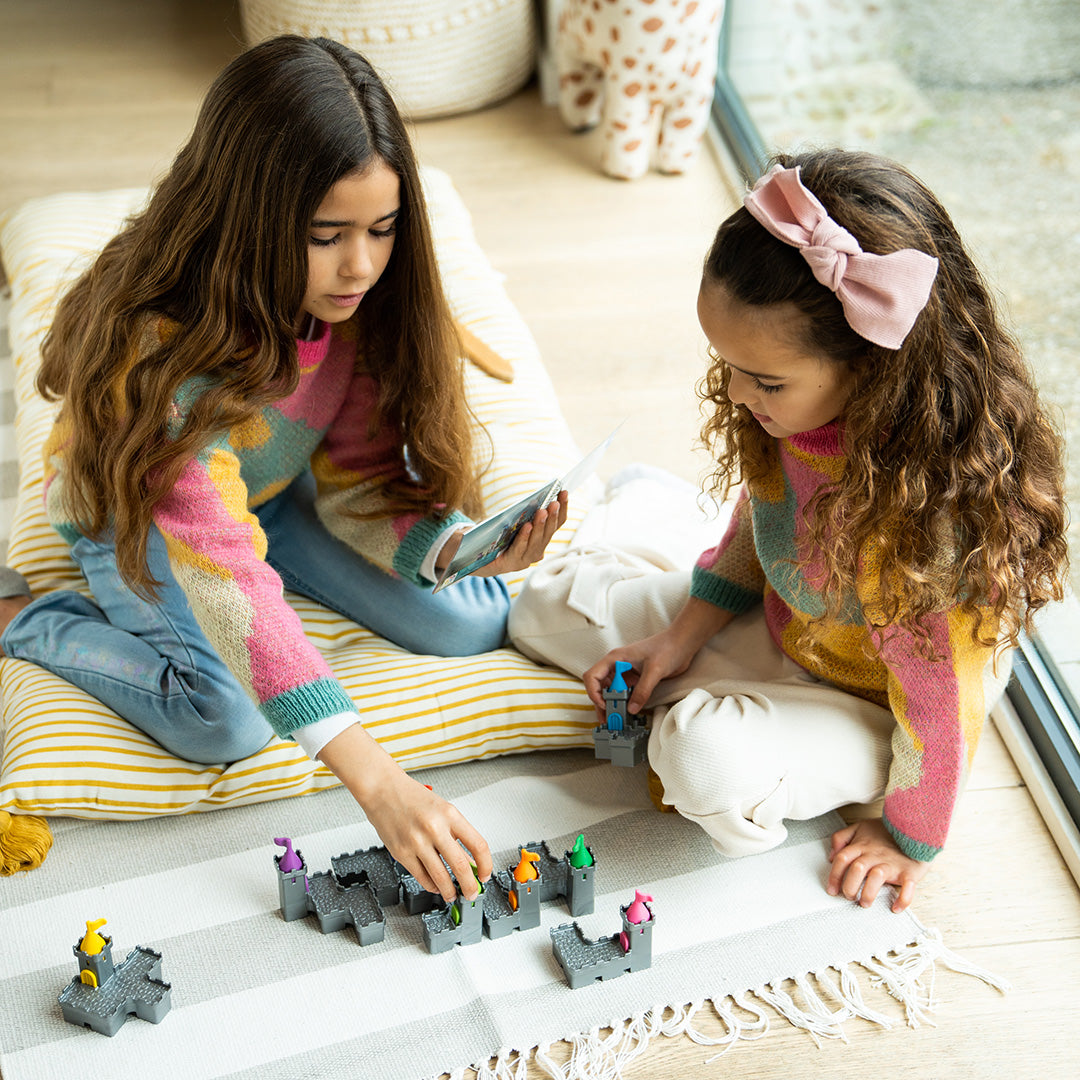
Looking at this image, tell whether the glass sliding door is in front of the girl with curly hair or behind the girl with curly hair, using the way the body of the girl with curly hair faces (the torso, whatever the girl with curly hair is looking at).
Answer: behind

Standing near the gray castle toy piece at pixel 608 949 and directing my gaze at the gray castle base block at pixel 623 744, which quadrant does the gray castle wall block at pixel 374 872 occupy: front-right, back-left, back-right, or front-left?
front-left

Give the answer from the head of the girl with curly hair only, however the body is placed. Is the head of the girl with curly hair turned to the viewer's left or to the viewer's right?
to the viewer's left

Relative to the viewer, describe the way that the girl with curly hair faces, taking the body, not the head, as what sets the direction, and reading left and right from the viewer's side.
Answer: facing the viewer and to the left of the viewer

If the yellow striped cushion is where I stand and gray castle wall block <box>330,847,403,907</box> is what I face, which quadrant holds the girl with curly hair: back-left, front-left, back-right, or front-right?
front-left
